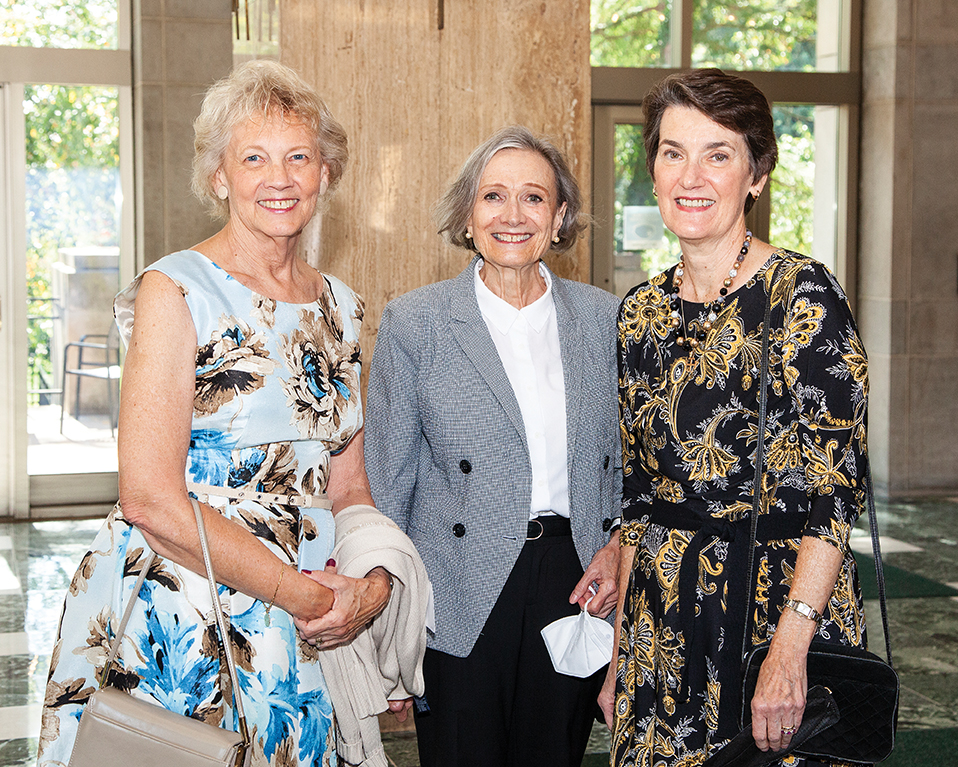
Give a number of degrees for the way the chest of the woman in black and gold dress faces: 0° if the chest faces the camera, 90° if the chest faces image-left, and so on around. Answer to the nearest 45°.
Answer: approximately 45°

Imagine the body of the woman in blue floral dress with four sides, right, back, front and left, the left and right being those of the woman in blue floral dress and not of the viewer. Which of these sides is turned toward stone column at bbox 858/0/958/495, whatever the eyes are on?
left

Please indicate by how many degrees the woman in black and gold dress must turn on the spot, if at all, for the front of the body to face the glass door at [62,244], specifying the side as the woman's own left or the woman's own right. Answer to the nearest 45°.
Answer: approximately 90° to the woman's own right

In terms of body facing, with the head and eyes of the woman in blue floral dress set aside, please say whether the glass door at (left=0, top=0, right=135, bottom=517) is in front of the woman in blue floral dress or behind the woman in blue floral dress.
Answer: behind

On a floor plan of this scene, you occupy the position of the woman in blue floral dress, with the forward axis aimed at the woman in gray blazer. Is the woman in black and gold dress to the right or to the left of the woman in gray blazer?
right

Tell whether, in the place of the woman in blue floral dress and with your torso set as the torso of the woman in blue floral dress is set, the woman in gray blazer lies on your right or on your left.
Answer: on your left
